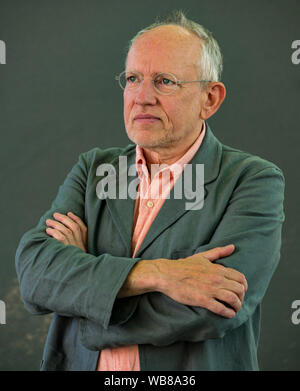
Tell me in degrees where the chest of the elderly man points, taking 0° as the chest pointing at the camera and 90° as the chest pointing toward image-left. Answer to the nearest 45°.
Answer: approximately 45°

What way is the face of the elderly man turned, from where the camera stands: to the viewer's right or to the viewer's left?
to the viewer's left
